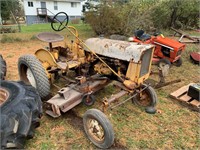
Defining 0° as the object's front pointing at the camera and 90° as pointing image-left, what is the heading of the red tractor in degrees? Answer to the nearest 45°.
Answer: approximately 315°

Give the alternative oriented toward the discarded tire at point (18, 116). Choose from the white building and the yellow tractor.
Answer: the white building

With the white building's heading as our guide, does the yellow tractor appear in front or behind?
in front

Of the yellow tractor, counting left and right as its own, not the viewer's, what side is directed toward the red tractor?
left

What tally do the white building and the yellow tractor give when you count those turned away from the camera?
0

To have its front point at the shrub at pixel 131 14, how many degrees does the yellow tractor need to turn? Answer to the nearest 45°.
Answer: approximately 135° to its left

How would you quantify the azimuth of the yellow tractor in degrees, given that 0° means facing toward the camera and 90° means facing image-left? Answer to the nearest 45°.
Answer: approximately 315°

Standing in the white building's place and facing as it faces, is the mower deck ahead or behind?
ahead

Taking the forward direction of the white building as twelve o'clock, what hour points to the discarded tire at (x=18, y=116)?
The discarded tire is roughly at 12 o'clock from the white building.
